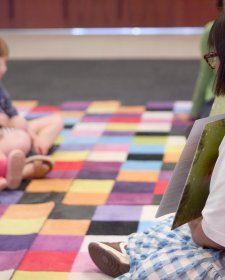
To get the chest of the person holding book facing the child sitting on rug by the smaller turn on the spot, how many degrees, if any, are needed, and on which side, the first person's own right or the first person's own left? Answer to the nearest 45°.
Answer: approximately 45° to the first person's own right

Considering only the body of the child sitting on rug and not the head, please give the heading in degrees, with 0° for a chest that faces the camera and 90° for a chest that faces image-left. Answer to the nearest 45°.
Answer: approximately 315°

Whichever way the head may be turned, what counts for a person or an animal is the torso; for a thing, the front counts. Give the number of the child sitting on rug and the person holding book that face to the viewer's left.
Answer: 1

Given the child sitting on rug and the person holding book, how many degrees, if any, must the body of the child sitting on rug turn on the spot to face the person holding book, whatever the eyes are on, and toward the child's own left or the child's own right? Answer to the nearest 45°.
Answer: approximately 45° to the child's own right

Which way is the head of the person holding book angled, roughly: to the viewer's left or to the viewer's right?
to the viewer's left

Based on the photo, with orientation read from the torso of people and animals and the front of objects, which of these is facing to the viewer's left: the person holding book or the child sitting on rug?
the person holding book

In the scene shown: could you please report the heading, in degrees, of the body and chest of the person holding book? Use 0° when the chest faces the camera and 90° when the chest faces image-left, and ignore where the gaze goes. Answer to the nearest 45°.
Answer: approximately 90°
